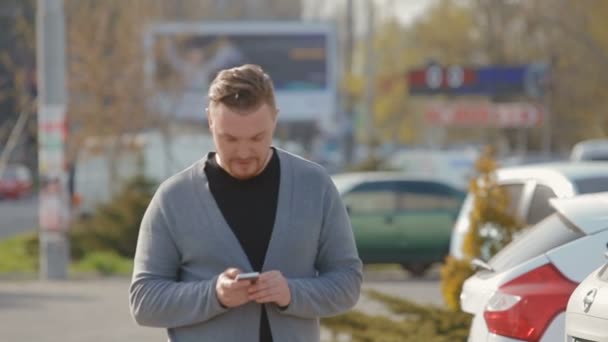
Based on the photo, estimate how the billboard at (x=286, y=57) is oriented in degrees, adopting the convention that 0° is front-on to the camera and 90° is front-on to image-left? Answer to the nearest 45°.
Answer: approximately 0°

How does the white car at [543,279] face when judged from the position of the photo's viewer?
facing away from the viewer and to the right of the viewer

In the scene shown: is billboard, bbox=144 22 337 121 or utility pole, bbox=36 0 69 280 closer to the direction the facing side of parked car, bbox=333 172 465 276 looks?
the utility pole

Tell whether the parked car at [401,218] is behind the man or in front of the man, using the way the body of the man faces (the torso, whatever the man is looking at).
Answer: behind

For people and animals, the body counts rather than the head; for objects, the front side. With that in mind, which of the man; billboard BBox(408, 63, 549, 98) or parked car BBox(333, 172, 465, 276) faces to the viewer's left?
the parked car

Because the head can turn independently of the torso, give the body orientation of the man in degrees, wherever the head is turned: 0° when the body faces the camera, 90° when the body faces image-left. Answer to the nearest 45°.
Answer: approximately 0°

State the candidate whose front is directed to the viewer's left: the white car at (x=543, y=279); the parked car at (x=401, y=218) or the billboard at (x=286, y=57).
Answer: the parked car

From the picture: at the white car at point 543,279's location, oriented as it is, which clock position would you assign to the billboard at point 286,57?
The billboard is roughly at 10 o'clock from the white car.

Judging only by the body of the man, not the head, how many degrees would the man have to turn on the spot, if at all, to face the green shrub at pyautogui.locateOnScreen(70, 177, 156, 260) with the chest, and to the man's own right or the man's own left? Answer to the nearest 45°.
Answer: approximately 180°

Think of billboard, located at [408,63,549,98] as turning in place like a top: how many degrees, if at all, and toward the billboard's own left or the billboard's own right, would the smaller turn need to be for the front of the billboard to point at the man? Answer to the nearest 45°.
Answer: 0° — it already faces them

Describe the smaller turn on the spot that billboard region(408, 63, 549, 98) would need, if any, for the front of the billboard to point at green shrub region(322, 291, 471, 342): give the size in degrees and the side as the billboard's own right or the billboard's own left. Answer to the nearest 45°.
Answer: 0° — it already faces it

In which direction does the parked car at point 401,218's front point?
to the viewer's left
